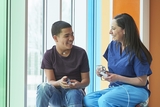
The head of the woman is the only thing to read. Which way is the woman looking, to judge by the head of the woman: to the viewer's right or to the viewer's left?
to the viewer's left

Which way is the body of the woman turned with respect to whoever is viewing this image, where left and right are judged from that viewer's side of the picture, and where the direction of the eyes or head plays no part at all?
facing the viewer and to the left of the viewer
